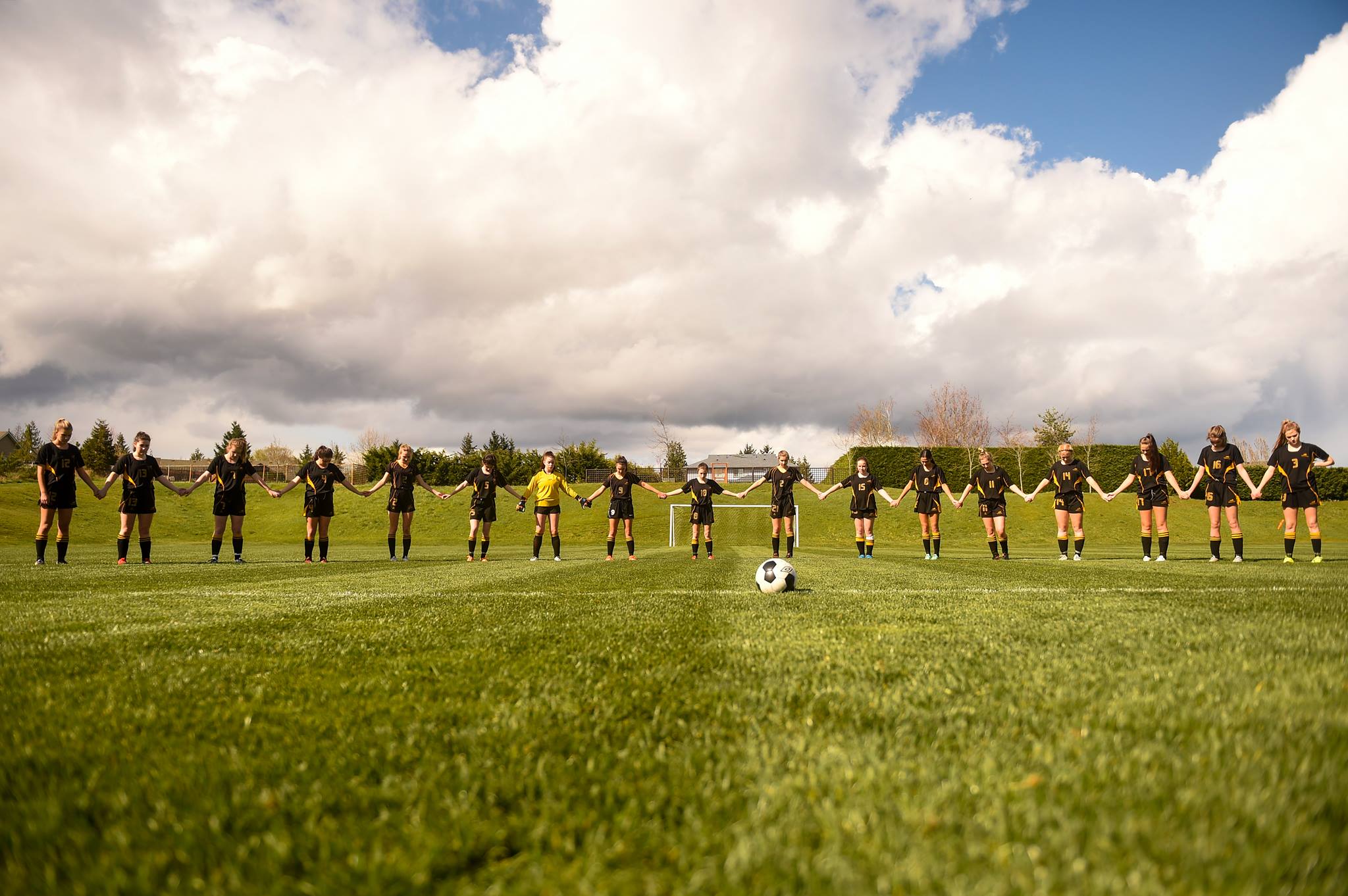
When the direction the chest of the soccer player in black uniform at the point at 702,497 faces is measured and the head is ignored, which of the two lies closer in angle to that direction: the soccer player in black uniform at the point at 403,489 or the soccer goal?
the soccer player in black uniform

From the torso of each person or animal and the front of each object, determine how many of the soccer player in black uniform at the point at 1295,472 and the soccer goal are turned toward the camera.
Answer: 2

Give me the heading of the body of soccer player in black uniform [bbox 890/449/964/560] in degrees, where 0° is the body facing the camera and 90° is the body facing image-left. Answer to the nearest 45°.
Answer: approximately 0°

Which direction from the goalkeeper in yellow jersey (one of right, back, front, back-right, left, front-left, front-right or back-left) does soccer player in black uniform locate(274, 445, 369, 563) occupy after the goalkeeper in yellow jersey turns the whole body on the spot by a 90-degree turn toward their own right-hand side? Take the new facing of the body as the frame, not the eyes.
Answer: front

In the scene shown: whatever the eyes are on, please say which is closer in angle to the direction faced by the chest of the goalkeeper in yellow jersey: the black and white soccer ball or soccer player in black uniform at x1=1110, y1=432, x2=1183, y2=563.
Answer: the black and white soccer ball

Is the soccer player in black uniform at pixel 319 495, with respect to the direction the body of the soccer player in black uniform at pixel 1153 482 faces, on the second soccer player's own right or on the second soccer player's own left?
on the second soccer player's own right
